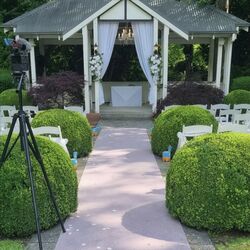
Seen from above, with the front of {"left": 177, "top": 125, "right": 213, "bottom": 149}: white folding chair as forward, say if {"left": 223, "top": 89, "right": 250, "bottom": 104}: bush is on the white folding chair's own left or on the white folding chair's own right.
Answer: on the white folding chair's own right

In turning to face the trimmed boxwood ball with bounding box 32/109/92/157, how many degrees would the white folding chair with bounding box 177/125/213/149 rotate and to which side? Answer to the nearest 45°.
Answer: approximately 45° to its left

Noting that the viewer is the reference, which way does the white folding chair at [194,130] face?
facing away from the viewer and to the left of the viewer

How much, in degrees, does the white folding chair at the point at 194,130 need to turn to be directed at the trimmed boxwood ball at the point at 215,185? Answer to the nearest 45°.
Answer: approximately 135° to its left

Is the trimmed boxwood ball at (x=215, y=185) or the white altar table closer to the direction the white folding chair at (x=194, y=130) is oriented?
the white altar table

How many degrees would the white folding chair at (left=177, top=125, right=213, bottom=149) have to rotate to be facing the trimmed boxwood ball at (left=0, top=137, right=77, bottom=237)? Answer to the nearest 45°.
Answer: approximately 90° to its left

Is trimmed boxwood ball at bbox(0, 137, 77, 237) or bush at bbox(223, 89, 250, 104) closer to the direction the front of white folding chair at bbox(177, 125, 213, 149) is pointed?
the bush

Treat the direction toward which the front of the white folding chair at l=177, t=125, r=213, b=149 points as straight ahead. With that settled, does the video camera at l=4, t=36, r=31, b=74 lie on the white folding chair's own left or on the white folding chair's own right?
on the white folding chair's own left

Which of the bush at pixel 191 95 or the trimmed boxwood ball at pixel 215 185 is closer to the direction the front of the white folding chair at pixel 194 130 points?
the bush

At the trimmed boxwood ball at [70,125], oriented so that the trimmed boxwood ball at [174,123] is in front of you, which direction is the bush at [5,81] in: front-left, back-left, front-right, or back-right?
back-left
